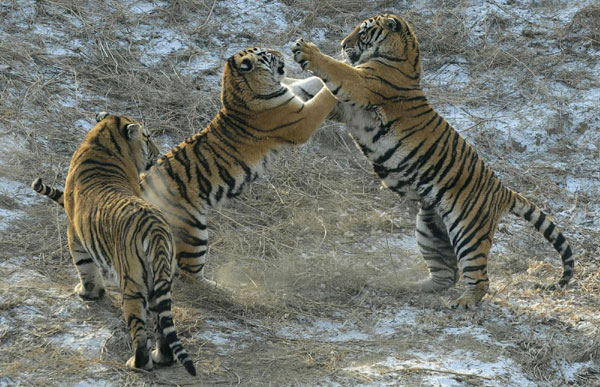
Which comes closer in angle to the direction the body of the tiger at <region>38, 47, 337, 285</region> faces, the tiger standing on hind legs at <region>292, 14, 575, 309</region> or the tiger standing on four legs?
the tiger standing on hind legs

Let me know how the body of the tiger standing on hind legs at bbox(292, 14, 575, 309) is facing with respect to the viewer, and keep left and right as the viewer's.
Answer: facing to the left of the viewer

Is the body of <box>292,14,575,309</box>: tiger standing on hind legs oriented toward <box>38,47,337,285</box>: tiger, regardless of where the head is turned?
yes

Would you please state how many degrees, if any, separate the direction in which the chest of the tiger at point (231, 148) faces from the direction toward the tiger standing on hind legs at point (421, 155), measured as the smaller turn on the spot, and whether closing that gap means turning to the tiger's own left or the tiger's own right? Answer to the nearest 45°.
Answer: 0° — it already faces it

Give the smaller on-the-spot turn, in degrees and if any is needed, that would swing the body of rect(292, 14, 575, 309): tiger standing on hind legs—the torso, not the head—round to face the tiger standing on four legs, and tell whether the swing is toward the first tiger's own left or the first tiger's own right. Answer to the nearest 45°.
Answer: approximately 45° to the first tiger's own left

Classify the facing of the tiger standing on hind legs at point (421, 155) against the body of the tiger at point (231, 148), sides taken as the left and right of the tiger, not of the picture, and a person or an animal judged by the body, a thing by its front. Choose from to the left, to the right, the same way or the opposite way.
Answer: the opposite way

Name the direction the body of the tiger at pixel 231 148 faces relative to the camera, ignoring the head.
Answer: to the viewer's right

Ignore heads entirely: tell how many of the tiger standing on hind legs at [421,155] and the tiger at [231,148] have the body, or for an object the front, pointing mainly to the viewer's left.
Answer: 1

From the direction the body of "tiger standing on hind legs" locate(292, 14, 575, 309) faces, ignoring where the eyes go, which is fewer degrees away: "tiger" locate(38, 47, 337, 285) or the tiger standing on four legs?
the tiger

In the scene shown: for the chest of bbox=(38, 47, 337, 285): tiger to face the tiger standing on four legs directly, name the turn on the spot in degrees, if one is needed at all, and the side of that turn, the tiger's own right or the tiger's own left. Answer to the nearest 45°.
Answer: approximately 135° to the tiger's own right
